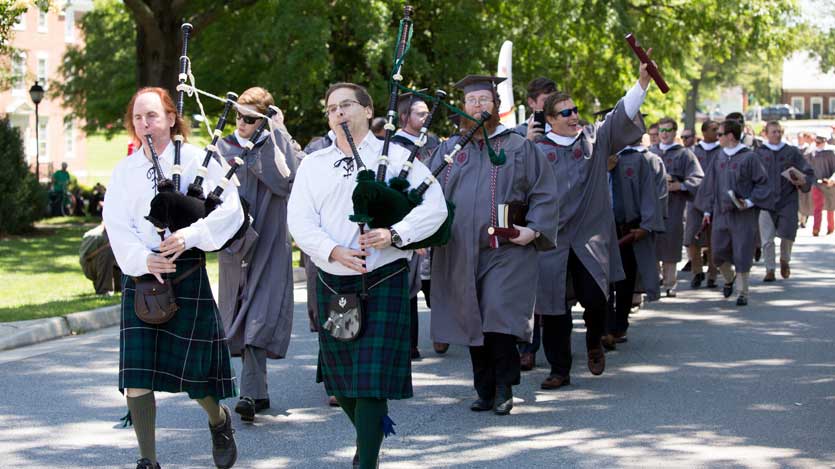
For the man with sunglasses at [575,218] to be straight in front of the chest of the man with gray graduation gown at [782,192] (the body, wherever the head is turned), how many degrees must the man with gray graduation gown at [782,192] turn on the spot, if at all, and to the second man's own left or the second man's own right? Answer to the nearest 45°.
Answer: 0° — they already face them

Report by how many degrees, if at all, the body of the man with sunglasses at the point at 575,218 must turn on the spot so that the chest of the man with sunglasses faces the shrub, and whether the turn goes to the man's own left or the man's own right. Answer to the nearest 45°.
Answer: approximately 135° to the man's own right

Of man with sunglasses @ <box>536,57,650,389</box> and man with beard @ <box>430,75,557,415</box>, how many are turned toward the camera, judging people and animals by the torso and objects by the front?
2

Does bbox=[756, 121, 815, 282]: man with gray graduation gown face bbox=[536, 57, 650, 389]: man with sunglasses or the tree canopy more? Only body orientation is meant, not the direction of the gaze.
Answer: the man with sunglasses

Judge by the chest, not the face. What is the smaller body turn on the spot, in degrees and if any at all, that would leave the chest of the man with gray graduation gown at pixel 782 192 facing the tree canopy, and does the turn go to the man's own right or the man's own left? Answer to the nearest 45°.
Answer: approximately 135° to the man's own right

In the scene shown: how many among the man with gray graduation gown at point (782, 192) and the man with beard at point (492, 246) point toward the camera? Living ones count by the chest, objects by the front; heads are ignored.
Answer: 2

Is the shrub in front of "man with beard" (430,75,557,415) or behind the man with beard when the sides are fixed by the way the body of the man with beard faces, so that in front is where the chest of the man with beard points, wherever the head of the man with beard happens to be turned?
behind

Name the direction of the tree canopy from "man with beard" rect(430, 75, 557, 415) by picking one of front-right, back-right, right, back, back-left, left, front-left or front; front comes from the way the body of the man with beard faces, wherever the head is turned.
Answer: back

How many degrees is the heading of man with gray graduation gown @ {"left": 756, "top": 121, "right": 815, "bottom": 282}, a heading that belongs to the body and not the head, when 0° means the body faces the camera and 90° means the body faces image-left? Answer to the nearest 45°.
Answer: approximately 0°

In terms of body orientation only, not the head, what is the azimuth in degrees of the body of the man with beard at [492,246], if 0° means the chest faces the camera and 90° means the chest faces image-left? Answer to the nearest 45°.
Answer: approximately 0°
